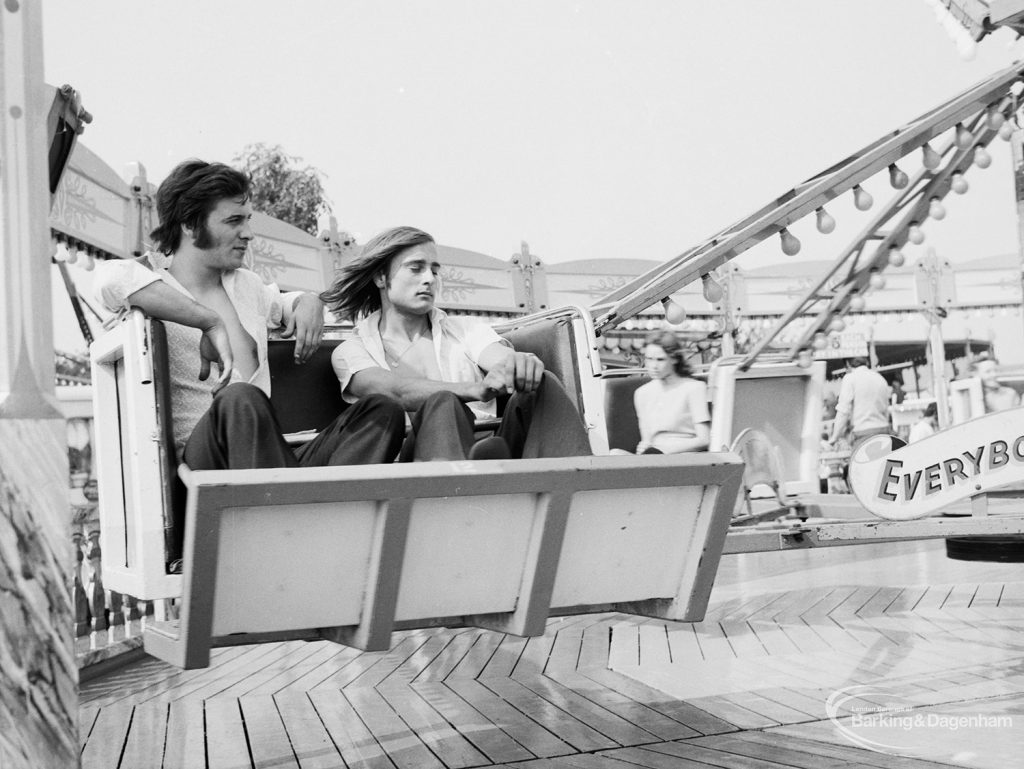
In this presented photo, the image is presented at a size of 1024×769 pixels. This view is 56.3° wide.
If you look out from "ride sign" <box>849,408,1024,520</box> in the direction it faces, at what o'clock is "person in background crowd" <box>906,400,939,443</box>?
The person in background crowd is roughly at 6 o'clock from the ride sign.

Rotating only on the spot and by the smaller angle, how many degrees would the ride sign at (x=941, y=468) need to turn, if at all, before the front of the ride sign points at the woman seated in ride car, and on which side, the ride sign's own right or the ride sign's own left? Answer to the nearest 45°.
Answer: approximately 135° to the ride sign's own right

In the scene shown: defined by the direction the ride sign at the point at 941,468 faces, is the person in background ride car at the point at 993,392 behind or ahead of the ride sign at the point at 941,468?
behind

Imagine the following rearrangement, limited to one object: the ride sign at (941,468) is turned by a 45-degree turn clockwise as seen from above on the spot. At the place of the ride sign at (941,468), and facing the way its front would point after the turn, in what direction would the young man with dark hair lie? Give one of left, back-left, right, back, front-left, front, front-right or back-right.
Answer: front

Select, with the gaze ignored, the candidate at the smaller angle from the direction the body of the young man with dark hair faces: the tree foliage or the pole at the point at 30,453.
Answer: the pole

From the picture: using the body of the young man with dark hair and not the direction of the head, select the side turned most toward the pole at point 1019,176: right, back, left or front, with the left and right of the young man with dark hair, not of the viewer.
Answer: left

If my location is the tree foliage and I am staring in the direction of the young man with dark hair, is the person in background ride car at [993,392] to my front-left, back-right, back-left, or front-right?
front-left

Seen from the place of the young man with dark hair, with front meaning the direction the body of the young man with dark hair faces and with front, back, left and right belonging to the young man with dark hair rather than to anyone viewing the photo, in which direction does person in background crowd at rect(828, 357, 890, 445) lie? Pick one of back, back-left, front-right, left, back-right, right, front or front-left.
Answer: left

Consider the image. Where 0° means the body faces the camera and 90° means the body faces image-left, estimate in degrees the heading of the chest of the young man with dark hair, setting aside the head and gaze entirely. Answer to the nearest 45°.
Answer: approximately 315°

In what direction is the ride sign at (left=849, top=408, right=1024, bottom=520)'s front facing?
toward the camera

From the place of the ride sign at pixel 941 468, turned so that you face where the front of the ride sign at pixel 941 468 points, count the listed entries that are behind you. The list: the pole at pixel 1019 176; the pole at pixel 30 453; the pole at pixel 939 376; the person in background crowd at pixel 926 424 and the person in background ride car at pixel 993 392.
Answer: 4

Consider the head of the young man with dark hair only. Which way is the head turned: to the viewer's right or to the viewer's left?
to the viewer's right

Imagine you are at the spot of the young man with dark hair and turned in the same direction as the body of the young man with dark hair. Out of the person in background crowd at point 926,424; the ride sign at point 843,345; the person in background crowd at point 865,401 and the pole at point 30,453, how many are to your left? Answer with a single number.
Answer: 3

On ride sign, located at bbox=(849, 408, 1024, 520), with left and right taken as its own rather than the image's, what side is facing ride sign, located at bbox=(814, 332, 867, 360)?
back
